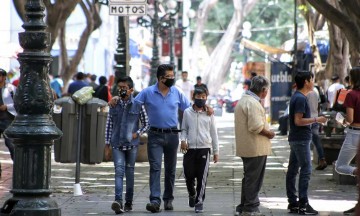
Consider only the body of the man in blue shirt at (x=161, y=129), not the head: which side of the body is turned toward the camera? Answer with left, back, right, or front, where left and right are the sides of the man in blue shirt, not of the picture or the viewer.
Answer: front

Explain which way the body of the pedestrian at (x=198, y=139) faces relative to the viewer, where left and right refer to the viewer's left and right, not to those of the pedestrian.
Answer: facing the viewer

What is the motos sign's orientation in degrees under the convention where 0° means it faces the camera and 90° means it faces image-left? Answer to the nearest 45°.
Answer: approximately 0°

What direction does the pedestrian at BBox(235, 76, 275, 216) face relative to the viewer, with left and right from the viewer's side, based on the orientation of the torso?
facing away from the viewer and to the right of the viewer

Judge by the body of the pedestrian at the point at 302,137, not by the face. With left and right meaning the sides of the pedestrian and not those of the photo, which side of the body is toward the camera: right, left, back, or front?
right

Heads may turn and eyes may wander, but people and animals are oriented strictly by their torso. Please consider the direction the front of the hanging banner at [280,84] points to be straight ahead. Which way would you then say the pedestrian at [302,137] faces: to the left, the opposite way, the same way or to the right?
to the left

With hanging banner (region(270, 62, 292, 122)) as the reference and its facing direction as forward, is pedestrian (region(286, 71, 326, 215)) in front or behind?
in front

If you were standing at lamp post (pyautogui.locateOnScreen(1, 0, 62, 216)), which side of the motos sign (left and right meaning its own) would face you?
front

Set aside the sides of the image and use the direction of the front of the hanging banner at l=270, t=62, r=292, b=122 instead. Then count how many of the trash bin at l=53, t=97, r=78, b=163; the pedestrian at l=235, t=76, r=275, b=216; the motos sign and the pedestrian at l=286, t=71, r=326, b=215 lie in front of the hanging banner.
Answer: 4

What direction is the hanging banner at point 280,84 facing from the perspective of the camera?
toward the camera

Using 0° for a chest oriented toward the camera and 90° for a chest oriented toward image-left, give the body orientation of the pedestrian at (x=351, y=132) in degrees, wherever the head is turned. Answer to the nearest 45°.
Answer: approximately 90°
